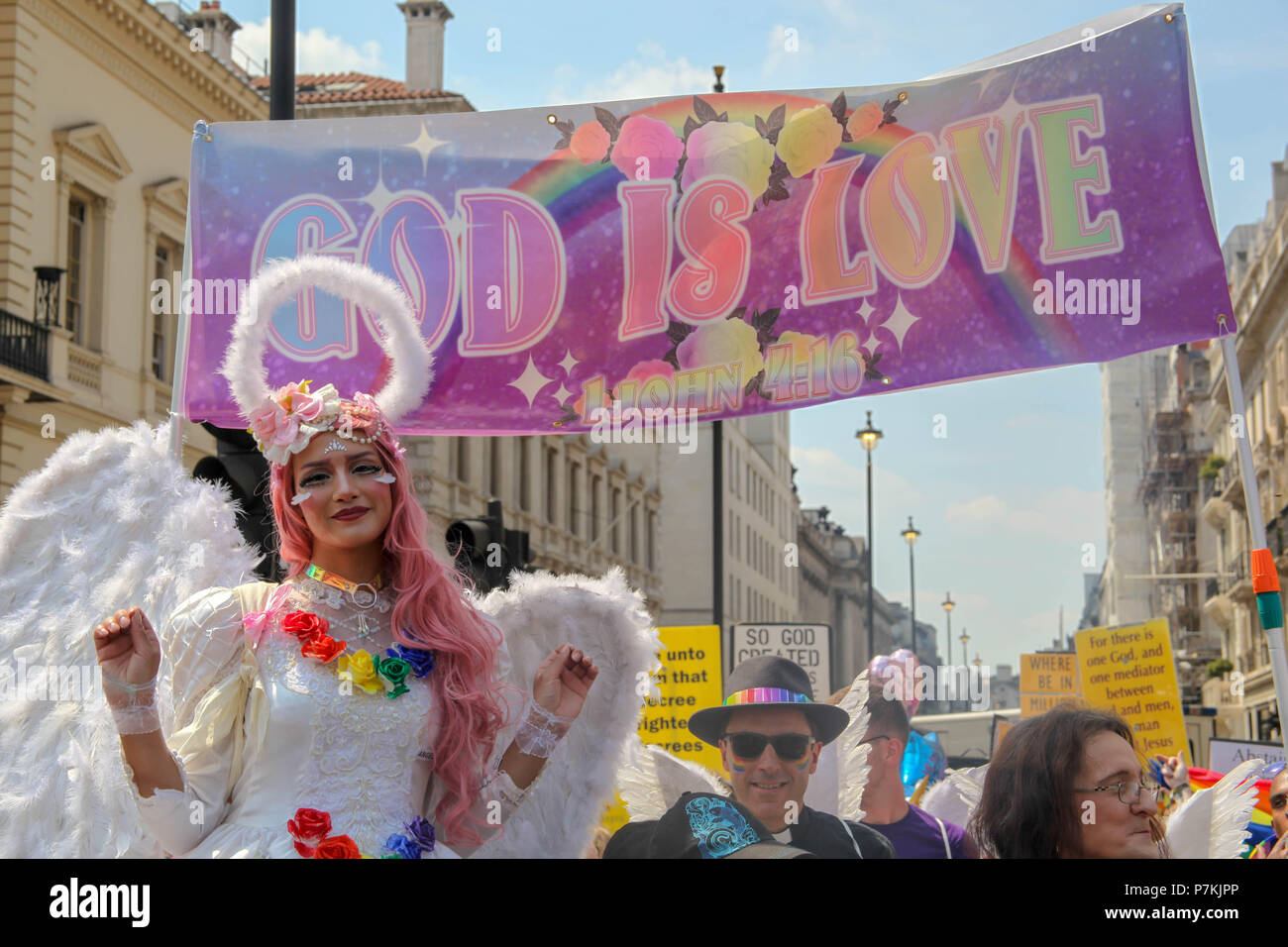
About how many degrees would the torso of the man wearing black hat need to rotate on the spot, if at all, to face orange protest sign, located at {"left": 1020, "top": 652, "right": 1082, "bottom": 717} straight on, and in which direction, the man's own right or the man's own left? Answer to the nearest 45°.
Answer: approximately 180°

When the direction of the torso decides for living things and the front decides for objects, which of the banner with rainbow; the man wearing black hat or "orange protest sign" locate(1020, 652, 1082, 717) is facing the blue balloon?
the orange protest sign

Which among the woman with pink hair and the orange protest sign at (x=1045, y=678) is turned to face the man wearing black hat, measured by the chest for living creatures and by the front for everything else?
the orange protest sign

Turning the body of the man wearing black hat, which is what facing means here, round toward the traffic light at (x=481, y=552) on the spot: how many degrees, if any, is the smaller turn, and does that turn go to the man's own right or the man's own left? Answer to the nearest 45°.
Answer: approximately 135° to the man's own right

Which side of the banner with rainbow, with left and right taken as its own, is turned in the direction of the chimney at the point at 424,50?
back

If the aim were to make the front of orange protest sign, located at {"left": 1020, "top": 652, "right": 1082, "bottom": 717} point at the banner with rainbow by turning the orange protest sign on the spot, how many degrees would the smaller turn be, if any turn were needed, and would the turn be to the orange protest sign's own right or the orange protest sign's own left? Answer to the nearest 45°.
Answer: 0° — it already faces it

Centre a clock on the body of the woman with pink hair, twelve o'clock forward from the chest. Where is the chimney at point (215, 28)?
The chimney is roughly at 6 o'clock from the woman with pink hair.
